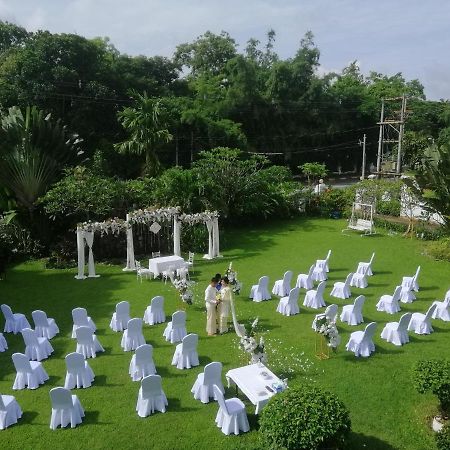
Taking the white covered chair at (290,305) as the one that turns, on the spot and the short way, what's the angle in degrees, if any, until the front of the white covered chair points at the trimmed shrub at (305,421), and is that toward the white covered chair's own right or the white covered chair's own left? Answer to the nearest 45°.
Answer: approximately 135° to the white covered chair's own left

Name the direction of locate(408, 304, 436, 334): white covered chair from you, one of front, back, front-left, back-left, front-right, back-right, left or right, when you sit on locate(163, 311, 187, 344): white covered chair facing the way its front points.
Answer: back-right

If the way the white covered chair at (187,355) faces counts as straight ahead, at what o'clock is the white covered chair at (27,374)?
the white covered chair at (27,374) is roughly at 10 o'clock from the white covered chair at (187,355).

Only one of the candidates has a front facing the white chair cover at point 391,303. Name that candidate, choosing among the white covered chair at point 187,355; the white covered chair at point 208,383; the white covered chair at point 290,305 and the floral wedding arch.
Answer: the floral wedding arch

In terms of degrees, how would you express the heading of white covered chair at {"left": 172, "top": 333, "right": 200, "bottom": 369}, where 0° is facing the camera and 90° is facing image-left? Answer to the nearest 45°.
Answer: approximately 135°

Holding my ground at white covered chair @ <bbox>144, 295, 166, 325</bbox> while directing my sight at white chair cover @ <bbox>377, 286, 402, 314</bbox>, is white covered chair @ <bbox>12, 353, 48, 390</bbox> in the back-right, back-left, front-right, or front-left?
back-right

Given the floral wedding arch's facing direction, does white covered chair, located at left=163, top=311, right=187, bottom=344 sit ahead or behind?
ahead

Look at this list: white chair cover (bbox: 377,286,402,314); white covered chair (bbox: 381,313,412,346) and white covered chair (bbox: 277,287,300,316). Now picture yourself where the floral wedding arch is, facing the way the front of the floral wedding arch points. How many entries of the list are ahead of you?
3

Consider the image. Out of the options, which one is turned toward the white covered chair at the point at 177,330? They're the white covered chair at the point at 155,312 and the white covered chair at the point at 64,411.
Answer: the white covered chair at the point at 64,411

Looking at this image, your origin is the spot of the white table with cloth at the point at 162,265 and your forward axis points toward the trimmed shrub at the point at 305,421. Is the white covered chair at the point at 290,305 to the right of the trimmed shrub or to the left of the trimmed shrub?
left

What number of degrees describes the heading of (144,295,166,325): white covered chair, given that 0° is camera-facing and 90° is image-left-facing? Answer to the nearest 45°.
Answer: approximately 135°

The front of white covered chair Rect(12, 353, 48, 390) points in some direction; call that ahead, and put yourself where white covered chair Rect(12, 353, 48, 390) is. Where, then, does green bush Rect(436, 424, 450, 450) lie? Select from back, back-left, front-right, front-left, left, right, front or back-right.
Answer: right

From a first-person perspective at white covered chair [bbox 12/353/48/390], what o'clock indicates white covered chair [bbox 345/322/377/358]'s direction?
white covered chair [bbox 345/322/377/358] is roughly at 2 o'clock from white covered chair [bbox 12/353/48/390].

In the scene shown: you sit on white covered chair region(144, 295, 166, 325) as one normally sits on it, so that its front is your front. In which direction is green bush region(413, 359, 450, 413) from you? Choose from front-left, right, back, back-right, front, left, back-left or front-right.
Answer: back

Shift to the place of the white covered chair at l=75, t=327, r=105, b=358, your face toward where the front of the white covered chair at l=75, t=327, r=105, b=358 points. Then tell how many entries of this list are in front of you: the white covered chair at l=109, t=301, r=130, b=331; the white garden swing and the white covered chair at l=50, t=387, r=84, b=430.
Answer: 2

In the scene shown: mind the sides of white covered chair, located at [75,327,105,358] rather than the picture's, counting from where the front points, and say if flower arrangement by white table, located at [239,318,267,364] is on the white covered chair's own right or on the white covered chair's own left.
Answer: on the white covered chair's own right
